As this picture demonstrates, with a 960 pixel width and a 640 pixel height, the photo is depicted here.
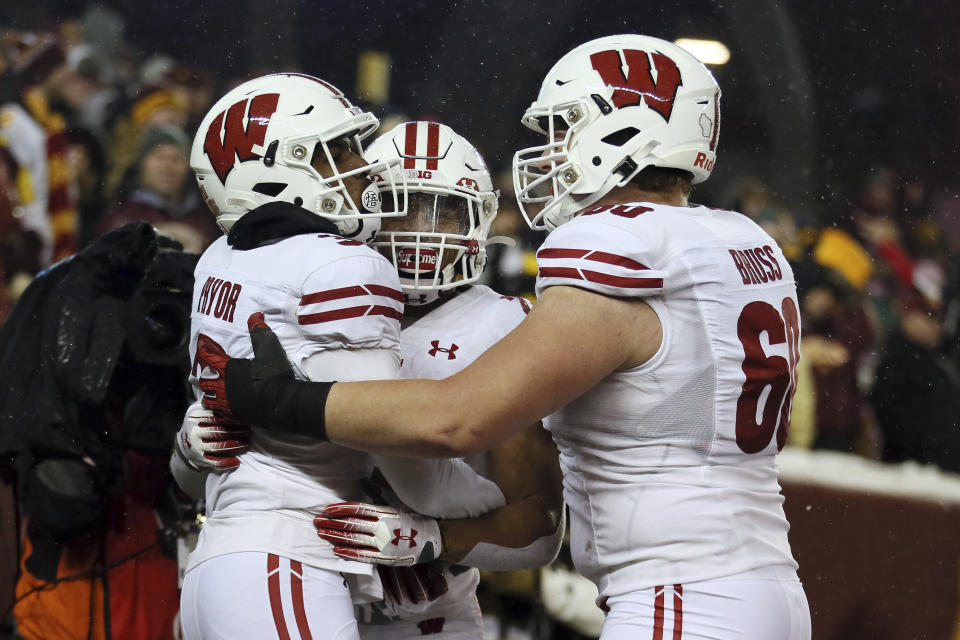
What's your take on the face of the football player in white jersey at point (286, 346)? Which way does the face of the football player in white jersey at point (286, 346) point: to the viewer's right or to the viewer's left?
to the viewer's right

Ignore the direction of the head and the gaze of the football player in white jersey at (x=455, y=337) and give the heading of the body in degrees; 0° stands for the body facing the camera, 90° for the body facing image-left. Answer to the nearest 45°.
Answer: approximately 0°

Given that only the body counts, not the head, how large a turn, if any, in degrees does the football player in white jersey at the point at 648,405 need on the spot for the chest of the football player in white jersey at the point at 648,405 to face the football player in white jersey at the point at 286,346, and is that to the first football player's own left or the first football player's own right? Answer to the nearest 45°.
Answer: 0° — they already face them

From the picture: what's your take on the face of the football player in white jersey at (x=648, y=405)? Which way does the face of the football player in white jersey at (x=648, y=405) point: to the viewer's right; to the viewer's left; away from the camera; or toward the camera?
to the viewer's left

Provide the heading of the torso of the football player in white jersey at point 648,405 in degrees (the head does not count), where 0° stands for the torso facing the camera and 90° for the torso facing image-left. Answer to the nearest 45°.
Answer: approximately 90°
